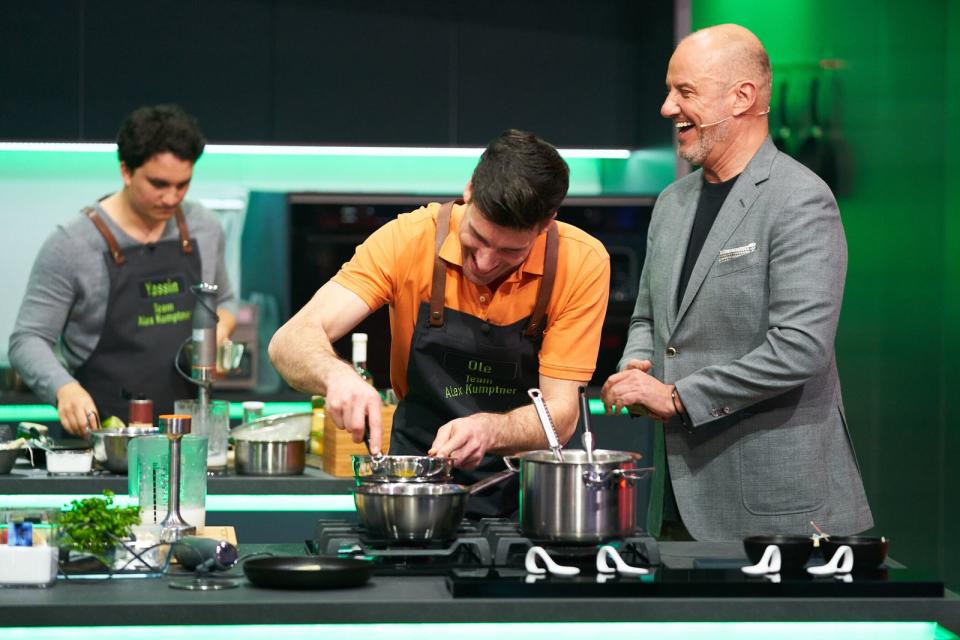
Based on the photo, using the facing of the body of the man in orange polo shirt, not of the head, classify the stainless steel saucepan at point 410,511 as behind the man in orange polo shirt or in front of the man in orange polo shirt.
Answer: in front

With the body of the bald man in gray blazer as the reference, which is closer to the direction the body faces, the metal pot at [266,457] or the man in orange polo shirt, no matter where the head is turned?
the man in orange polo shirt

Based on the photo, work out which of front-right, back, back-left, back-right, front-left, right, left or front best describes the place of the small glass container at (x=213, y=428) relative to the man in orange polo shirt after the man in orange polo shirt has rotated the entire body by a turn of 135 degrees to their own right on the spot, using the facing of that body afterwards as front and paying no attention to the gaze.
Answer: front

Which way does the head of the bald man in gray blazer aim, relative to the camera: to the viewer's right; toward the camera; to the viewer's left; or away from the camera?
to the viewer's left

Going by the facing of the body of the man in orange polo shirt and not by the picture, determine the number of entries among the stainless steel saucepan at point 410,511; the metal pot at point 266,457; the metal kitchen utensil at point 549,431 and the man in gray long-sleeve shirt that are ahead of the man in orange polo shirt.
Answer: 2

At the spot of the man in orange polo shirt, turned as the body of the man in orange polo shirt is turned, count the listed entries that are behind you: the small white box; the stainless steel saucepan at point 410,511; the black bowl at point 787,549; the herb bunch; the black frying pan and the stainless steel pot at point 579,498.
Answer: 0

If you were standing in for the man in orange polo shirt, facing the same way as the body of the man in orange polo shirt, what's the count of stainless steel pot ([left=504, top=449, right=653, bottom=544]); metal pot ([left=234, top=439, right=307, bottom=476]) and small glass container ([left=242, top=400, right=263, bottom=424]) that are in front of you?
1

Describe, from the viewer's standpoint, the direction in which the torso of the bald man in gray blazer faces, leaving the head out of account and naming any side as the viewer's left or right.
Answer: facing the viewer and to the left of the viewer

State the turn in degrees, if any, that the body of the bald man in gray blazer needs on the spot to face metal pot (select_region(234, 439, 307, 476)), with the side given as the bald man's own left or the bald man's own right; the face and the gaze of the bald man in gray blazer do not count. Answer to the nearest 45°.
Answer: approximately 45° to the bald man's own right

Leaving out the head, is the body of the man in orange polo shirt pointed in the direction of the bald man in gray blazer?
no

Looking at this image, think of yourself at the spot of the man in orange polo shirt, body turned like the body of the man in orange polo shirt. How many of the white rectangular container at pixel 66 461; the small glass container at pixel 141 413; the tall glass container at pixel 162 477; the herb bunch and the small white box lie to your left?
0

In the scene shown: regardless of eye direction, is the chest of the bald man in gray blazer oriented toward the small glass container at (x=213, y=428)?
no

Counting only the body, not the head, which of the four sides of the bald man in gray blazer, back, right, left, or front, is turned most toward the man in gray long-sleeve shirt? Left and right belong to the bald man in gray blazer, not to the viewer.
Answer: right

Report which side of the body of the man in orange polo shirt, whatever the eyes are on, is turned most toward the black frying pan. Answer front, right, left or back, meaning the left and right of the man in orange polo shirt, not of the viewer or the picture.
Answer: front

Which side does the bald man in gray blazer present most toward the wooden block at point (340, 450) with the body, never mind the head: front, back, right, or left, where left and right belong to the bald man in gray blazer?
right

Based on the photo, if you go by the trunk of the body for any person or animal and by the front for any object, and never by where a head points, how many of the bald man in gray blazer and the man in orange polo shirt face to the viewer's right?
0

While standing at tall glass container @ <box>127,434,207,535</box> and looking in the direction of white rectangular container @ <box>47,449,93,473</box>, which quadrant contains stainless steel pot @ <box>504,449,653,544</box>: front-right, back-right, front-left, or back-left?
back-right

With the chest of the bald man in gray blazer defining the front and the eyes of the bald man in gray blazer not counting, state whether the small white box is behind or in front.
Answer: in front

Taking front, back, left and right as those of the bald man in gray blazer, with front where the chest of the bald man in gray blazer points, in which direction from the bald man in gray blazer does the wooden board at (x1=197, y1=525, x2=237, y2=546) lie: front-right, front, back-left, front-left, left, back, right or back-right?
front

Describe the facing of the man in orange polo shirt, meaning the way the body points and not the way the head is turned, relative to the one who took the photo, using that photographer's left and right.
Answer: facing the viewer

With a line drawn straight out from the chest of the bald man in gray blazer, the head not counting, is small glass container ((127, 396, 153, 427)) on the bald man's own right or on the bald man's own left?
on the bald man's own right

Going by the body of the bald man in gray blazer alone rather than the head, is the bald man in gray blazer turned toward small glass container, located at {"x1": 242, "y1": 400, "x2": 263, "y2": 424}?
no
